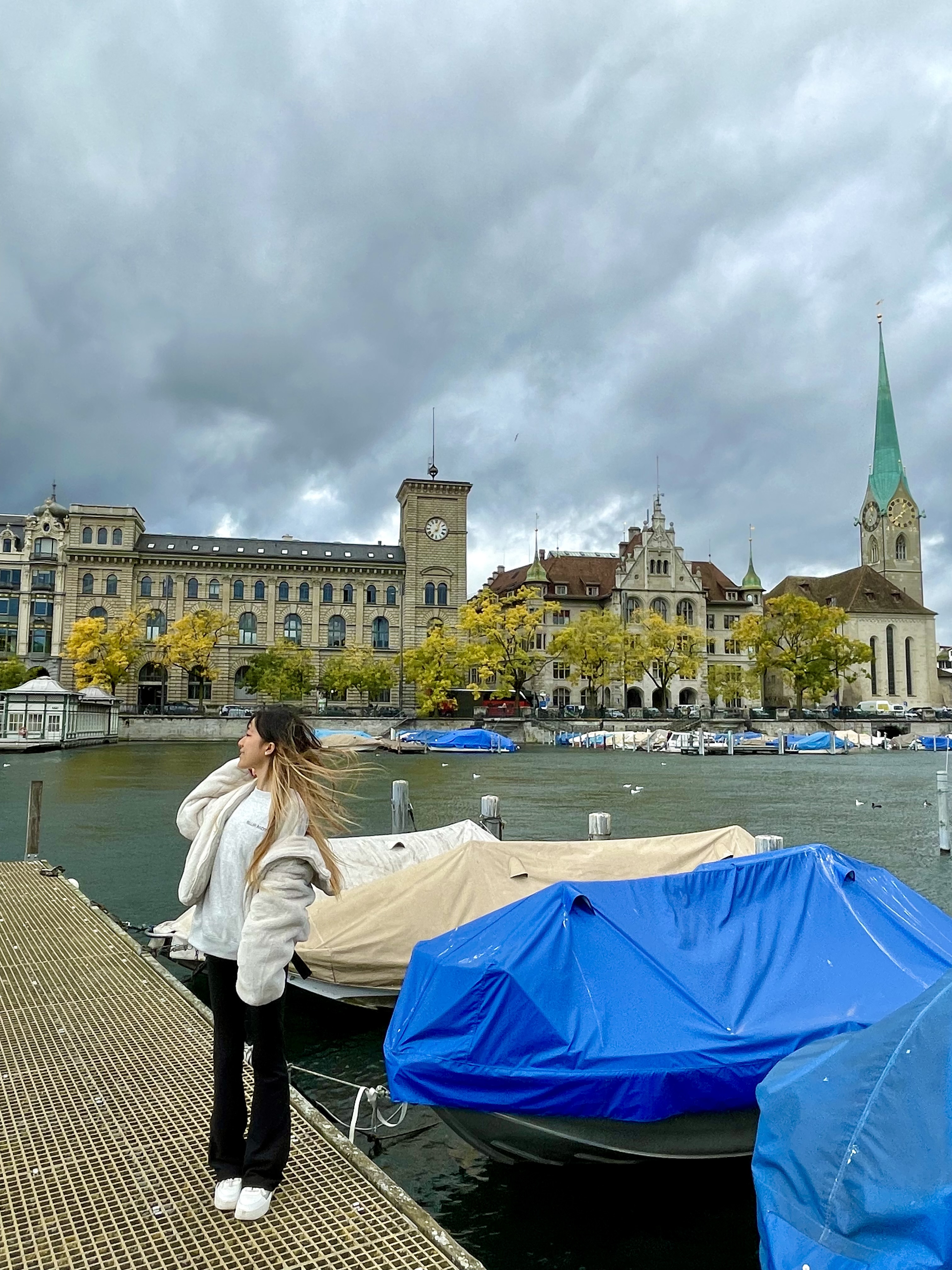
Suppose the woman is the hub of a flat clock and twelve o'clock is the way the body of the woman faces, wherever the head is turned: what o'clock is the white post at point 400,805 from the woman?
The white post is roughly at 5 o'clock from the woman.

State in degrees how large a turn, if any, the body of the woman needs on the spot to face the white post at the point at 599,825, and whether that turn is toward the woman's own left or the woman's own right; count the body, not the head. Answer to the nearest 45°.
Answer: approximately 180°

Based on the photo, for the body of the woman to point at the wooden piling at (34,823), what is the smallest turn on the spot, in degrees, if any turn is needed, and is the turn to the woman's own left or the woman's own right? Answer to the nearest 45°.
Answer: approximately 135° to the woman's own right

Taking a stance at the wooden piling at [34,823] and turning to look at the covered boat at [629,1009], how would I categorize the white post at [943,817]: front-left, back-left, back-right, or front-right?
front-left

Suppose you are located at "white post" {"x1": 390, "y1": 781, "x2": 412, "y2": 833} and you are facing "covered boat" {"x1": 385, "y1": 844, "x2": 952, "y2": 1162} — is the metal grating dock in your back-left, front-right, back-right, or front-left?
front-right

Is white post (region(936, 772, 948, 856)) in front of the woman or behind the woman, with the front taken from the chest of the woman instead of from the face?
behind

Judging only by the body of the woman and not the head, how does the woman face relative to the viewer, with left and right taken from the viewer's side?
facing the viewer and to the left of the viewer

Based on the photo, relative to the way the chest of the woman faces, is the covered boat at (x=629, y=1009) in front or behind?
behind
